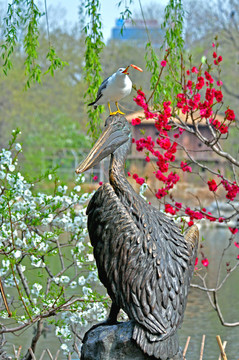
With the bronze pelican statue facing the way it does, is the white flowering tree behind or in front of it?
in front

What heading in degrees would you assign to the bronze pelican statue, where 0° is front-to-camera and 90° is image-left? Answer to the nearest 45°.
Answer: approximately 135°
